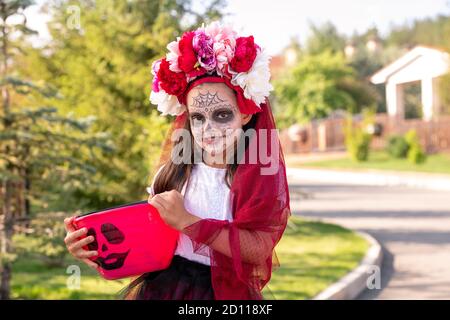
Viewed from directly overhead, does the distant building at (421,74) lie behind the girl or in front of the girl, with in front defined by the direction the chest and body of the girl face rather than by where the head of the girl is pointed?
behind

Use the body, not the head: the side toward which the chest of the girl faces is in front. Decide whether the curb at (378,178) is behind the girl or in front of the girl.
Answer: behind

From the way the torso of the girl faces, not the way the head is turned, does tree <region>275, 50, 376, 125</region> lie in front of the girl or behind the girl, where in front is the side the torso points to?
behind

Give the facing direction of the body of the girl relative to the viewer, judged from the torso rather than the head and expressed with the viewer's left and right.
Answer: facing the viewer and to the left of the viewer

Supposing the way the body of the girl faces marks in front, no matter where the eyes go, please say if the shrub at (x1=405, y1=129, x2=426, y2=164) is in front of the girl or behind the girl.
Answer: behind

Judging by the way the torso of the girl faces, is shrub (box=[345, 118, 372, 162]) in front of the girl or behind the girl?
behind
